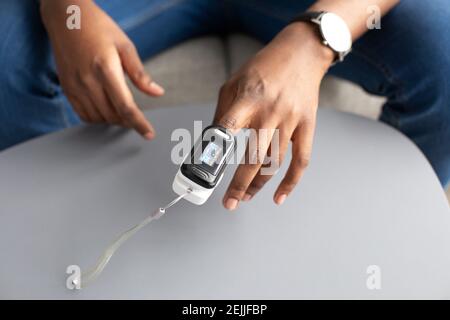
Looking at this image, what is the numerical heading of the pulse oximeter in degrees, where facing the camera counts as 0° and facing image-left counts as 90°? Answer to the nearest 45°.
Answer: approximately 0°

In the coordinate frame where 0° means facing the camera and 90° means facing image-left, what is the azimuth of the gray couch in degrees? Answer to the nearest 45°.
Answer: approximately 0°
